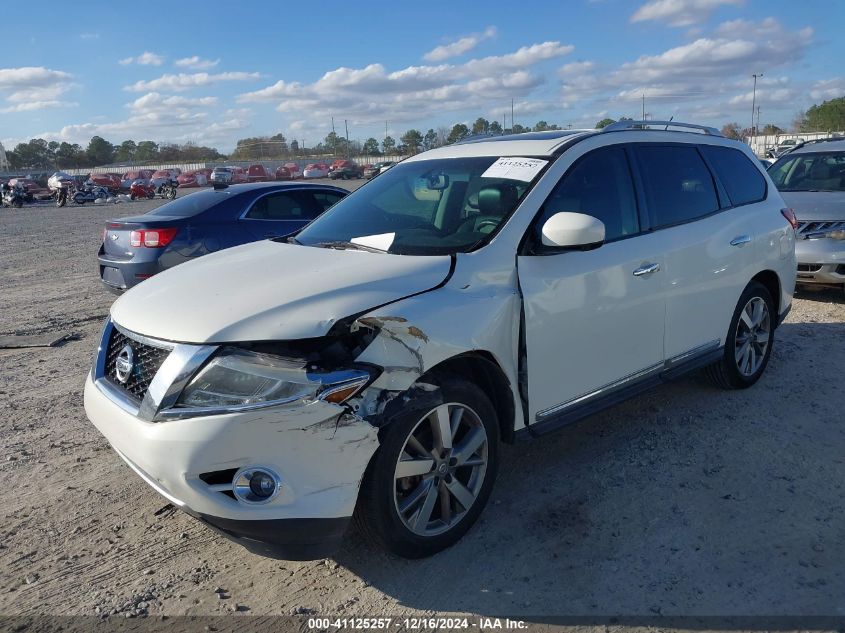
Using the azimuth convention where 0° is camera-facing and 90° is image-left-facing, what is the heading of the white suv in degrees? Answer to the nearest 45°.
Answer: approximately 45°

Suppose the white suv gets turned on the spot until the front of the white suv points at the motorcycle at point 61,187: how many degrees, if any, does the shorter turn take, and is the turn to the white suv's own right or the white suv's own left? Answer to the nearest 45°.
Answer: approximately 90° to the white suv's own right

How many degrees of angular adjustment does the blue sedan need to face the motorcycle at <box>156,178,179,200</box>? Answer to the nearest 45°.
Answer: approximately 45° to its left

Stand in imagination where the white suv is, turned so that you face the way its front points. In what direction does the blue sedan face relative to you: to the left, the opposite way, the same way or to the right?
the opposite way

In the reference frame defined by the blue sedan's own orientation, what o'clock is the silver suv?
The silver suv is roughly at 2 o'clock from the blue sedan.

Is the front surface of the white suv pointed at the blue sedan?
no

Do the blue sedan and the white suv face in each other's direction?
no

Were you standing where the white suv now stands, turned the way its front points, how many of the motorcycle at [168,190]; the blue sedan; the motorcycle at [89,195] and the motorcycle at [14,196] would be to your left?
0

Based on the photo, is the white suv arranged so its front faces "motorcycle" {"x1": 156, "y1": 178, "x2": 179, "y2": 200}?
no

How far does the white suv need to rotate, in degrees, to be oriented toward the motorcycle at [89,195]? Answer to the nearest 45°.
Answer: approximately 90° to its right

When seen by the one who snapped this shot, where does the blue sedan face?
facing away from the viewer and to the right of the viewer

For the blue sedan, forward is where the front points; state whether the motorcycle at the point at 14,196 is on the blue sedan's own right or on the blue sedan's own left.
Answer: on the blue sedan's own left

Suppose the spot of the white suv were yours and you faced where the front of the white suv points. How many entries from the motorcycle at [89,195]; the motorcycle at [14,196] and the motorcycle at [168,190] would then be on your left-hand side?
0

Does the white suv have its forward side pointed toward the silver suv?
no
